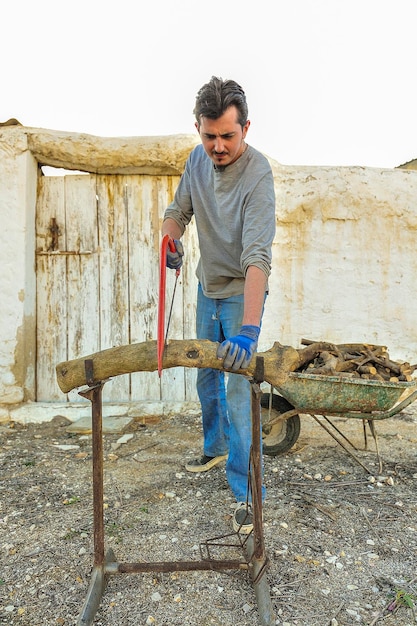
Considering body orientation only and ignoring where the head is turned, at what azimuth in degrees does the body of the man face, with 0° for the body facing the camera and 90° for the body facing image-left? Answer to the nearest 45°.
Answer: approximately 45°

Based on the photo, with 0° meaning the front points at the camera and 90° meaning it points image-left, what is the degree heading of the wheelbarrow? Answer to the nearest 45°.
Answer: approximately 90°

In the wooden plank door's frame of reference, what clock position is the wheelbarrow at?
The wheelbarrow is roughly at 11 o'clock from the wooden plank door.

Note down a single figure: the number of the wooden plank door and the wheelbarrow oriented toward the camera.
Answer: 1

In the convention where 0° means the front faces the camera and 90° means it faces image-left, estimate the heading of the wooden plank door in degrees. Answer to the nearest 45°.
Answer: approximately 0°

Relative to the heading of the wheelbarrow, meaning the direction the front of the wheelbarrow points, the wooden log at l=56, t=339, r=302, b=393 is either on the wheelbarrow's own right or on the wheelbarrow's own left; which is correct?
on the wheelbarrow's own left
